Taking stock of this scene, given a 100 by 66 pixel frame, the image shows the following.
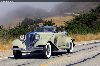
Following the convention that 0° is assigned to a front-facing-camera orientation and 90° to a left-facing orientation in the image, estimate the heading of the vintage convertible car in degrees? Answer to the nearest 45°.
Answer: approximately 45°
